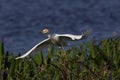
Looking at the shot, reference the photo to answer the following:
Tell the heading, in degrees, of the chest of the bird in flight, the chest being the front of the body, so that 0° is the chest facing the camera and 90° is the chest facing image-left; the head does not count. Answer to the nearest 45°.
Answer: approximately 135°
